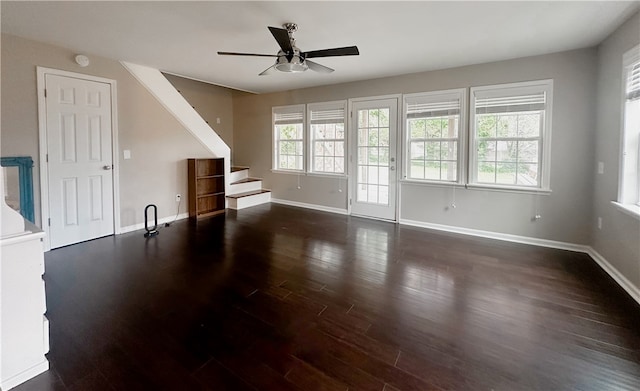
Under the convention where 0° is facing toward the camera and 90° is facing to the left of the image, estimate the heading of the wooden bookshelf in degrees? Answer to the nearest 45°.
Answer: approximately 315°

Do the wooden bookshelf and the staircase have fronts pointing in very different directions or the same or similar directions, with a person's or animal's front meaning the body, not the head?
same or similar directions

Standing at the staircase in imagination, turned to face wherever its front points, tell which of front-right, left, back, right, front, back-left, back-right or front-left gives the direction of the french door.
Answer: front

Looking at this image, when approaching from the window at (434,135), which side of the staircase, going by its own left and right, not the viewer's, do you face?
front

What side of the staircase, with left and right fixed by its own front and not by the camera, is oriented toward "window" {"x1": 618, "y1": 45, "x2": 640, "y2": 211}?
front

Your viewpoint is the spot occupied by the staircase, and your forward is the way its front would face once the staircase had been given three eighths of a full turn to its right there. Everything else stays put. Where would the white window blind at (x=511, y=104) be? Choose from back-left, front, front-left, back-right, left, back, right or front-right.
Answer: back-left

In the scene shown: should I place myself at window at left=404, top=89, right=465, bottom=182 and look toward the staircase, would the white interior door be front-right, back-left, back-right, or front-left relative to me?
front-left

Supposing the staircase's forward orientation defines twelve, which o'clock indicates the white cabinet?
The white cabinet is roughly at 2 o'clock from the staircase.

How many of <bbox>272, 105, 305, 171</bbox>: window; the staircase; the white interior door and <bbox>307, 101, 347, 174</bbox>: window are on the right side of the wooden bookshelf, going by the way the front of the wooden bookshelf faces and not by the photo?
1

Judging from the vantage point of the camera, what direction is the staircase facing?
facing the viewer and to the right of the viewer

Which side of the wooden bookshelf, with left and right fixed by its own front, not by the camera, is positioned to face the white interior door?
right

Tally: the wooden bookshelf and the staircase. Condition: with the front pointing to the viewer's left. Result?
0
